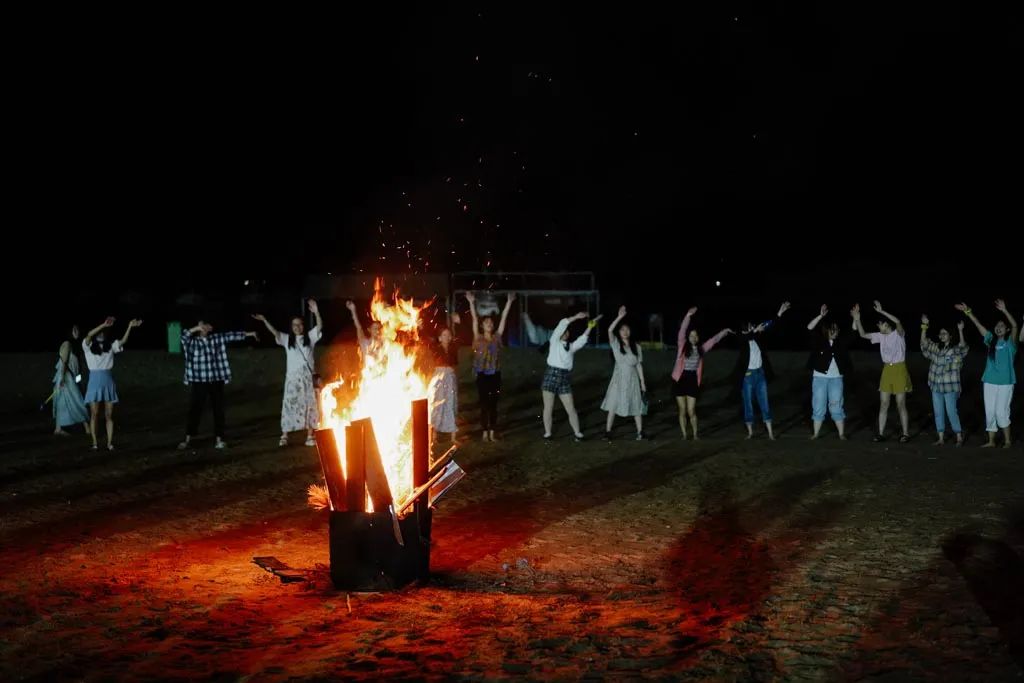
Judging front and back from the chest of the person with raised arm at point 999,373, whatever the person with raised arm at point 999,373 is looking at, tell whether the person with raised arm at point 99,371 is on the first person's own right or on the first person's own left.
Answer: on the first person's own right

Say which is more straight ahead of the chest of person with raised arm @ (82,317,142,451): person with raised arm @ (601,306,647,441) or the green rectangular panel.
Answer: the person with raised arm

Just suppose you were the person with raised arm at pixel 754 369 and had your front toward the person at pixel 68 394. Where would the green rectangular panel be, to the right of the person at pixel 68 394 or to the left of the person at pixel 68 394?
right

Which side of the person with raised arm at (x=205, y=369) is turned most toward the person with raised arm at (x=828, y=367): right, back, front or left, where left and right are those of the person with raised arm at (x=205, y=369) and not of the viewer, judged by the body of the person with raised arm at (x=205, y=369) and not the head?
left

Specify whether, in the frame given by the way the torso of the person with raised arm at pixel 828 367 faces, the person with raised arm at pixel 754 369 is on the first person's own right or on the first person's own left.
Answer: on the first person's own right

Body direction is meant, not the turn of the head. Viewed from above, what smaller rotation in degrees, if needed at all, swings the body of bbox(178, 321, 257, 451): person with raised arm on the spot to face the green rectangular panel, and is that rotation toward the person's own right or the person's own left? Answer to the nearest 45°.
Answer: approximately 180°

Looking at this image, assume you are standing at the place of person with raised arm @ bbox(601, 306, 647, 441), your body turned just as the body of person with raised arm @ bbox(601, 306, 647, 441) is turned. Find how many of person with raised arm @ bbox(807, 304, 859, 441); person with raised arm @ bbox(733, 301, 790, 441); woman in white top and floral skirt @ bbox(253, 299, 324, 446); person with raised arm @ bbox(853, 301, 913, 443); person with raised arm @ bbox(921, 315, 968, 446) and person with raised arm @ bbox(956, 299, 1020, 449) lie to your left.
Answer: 5

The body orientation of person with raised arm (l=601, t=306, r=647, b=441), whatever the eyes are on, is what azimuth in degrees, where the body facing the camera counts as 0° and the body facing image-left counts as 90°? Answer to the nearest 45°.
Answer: approximately 0°

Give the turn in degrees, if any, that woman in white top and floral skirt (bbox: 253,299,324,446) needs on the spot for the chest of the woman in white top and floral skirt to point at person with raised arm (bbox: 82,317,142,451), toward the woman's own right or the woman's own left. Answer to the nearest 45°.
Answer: approximately 90° to the woman's own right
